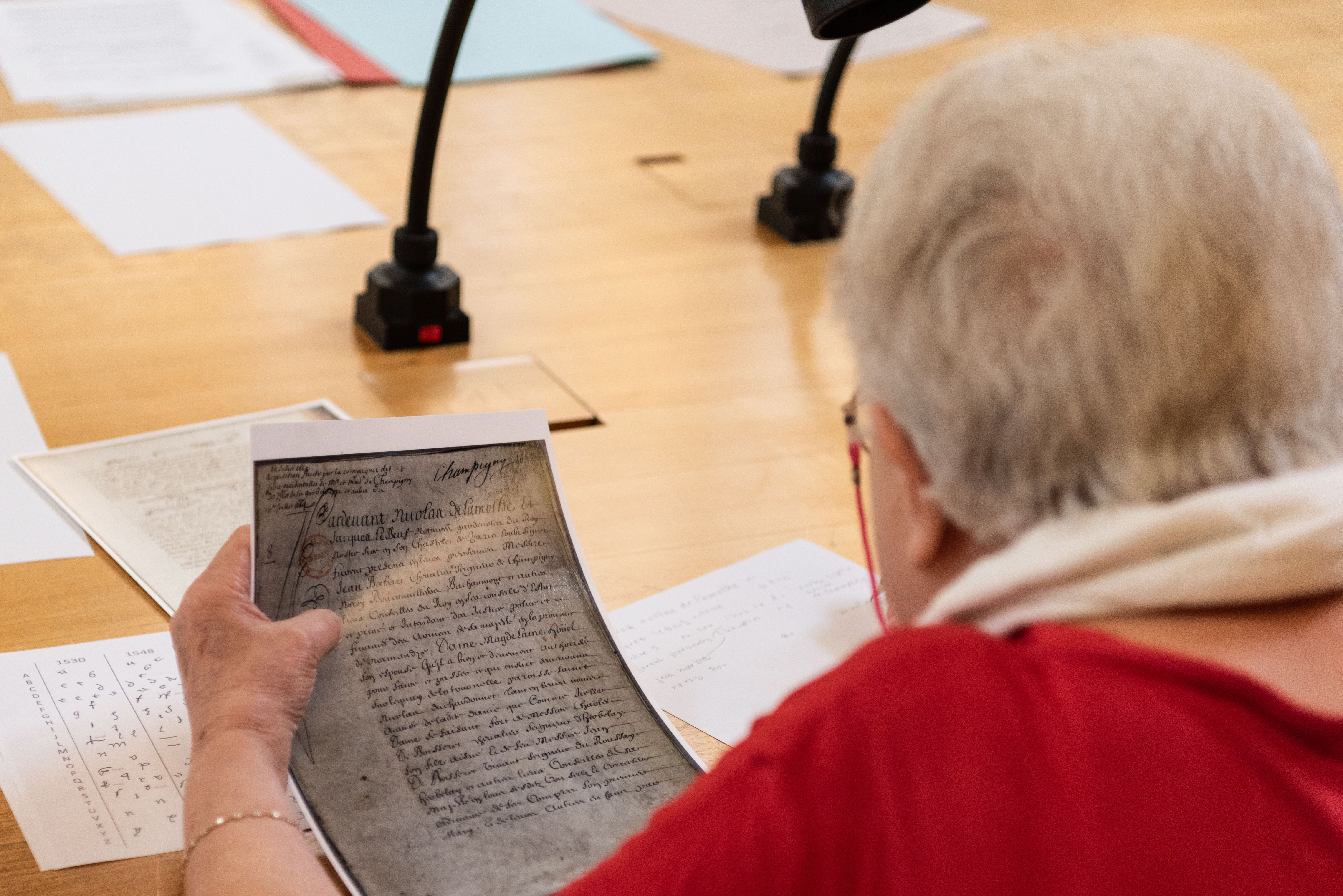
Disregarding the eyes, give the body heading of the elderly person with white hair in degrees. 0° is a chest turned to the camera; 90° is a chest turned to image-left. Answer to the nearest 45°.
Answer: approximately 135°

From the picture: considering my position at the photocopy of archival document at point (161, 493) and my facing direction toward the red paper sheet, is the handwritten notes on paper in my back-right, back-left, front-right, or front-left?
back-right

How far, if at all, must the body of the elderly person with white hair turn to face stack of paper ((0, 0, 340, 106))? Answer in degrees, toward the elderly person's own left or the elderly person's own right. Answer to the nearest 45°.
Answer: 0° — they already face it

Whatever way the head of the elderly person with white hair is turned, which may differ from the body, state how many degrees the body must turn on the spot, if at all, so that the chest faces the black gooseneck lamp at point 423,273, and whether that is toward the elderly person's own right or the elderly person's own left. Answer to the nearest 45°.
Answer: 0° — they already face it

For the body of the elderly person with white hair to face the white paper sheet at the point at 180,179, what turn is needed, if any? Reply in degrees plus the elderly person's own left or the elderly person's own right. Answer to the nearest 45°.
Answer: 0° — they already face it

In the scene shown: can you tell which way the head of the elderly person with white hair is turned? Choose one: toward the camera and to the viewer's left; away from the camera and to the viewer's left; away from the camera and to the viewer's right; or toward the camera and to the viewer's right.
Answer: away from the camera and to the viewer's left
